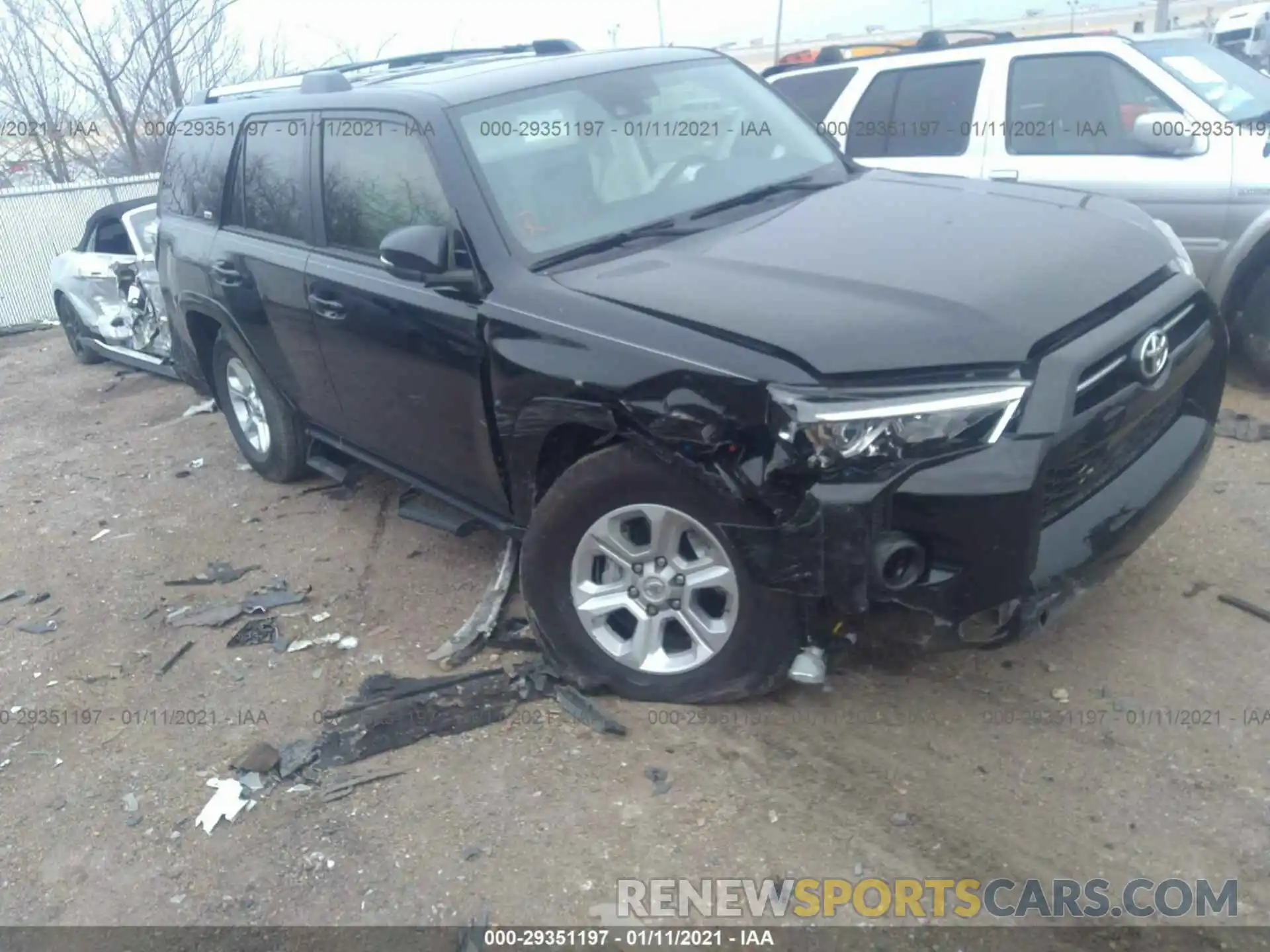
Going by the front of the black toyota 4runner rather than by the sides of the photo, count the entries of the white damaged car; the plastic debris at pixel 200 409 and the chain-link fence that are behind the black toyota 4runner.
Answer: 3

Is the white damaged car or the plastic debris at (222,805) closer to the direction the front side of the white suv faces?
the plastic debris

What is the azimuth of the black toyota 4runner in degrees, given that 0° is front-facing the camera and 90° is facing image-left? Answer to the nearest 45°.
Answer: approximately 315°

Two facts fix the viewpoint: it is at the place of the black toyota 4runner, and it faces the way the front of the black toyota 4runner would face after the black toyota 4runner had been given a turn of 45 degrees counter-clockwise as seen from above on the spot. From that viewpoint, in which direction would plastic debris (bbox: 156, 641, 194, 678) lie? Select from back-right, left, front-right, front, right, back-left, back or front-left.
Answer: back

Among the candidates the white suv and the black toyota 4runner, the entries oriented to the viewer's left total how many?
0

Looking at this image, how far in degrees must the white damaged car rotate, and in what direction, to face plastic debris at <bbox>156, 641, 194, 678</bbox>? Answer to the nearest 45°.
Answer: approximately 45° to its right

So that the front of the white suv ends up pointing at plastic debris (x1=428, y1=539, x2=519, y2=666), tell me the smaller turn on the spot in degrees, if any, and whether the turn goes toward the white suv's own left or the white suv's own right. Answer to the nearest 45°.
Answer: approximately 90° to the white suv's own right

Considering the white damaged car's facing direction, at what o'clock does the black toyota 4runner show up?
The black toyota 4runner is roughly at 1 o'clock from the white damaged car.

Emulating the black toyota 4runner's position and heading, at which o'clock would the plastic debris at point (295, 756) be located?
The plastic debris is roughly at 4 o'clock from the black toyota 4runner.

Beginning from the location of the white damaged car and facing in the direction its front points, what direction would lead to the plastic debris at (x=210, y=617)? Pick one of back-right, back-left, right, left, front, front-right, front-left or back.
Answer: front-right

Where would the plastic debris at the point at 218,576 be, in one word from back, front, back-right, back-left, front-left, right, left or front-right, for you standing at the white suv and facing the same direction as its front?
right

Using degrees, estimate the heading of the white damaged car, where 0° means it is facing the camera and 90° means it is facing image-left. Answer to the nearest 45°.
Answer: approximately 315°

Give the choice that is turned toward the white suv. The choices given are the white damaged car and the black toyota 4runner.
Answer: the white damaged car
